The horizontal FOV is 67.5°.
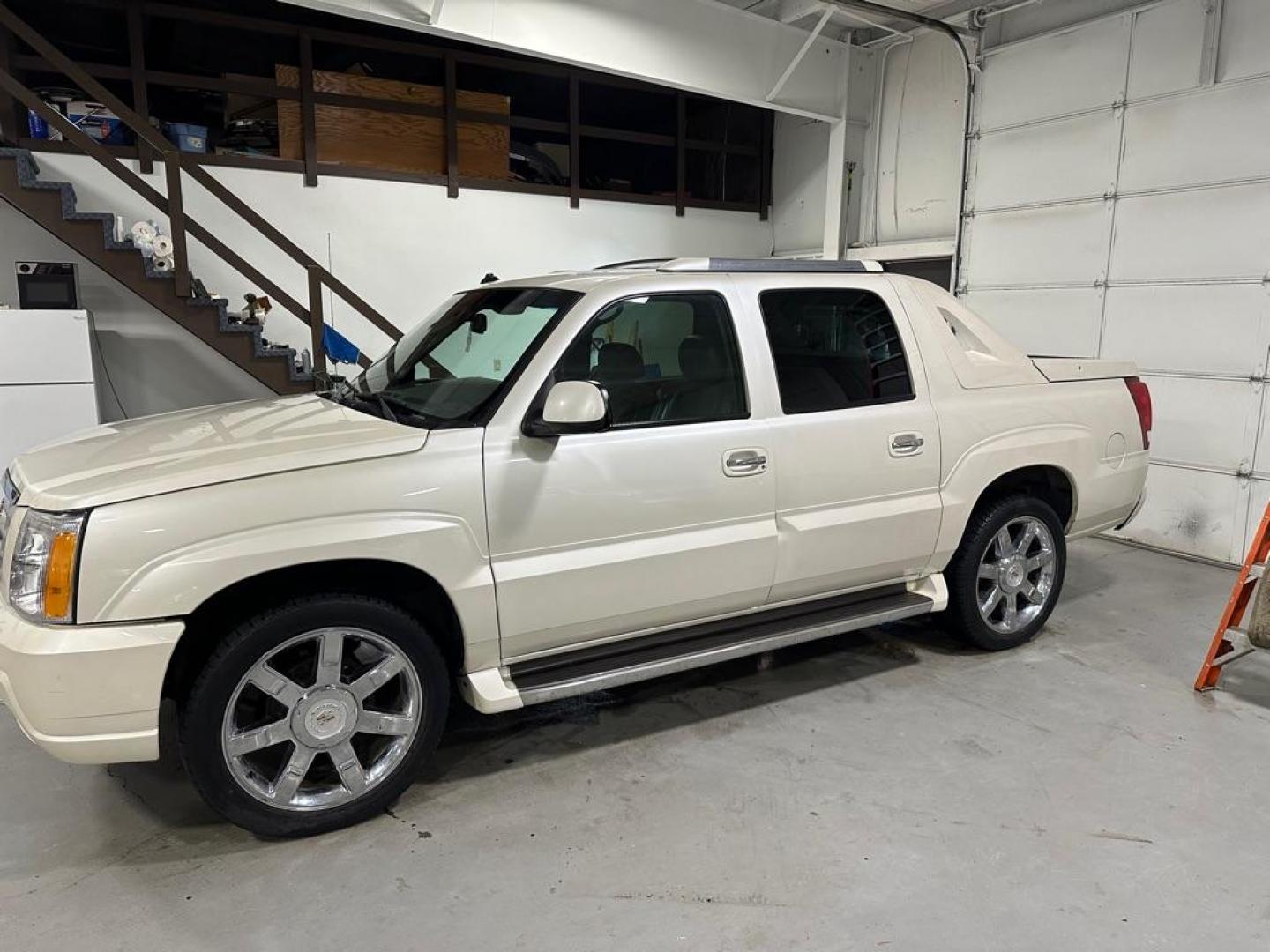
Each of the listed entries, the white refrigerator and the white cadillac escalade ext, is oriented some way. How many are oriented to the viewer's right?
0

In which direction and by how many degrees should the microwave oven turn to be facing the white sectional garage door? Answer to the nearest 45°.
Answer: approximately 45° to its left

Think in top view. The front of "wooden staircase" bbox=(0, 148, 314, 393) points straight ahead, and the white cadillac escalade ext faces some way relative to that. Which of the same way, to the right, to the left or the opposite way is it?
the opposite way

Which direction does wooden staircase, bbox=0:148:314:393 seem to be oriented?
to the viewer's right

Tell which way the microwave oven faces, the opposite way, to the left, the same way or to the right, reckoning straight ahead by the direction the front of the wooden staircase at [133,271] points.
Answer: to the right

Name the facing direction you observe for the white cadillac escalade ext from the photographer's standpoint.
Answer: facing the viewer and to the left of the viewer

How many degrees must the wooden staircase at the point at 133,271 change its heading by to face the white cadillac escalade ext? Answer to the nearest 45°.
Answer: approximately 90° to its right

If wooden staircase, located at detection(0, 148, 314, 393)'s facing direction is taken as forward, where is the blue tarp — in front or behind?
in front

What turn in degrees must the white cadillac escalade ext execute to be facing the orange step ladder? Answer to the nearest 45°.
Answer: approximately 135° to its left

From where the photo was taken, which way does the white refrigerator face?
toward the camera

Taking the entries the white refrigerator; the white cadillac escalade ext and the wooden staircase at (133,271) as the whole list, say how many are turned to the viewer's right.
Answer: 1

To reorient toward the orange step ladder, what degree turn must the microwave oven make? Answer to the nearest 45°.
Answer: approximately 45° to its left

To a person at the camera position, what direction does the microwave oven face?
facing the viewer

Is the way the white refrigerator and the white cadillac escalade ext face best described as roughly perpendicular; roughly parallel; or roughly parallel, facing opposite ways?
roughly perpendicular
